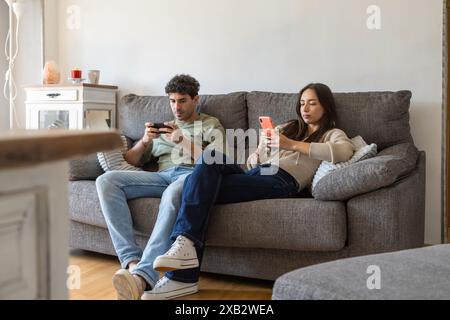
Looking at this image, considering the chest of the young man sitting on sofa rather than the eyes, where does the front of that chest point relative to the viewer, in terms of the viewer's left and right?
facing the viewer and to the left of the viewer

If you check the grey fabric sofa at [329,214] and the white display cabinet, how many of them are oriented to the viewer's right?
0

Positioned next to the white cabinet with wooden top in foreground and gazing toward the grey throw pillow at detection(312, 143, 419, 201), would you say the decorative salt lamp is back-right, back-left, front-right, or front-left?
front-left

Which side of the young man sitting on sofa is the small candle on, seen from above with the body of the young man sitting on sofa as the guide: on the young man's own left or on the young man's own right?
on the young man's own right

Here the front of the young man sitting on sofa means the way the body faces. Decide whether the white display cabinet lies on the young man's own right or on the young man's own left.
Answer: on the young man's own right

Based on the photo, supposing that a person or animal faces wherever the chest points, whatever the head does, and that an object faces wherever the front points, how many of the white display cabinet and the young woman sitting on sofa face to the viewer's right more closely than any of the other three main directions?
0

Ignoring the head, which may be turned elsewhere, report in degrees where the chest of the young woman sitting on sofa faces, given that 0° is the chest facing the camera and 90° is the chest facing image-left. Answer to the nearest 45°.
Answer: approximately 45°

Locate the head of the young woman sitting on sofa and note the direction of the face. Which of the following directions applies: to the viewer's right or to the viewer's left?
to the viewer's left

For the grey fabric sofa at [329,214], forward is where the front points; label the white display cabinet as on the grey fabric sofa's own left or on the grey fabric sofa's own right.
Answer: on the grey fabric sofa's own right

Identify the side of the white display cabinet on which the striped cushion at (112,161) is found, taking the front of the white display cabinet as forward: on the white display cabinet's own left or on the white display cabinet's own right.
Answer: on the white display cabinet's own left
